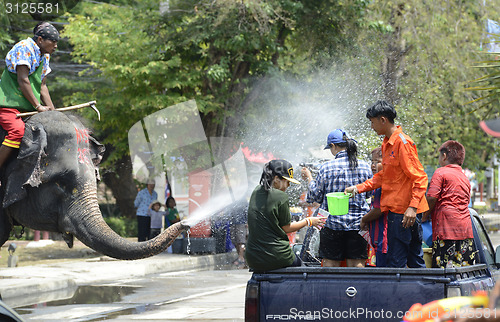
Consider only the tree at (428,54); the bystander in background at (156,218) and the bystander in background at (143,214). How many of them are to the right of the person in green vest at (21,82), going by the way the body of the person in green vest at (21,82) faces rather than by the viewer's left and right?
0

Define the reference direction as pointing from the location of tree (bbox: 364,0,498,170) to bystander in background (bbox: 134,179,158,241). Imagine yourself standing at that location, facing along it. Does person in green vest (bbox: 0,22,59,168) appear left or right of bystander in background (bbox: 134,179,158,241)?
left

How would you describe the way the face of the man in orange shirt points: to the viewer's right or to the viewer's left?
to the viewer's left

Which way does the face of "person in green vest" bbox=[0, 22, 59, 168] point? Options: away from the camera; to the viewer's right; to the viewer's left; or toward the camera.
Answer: to the viewer's right

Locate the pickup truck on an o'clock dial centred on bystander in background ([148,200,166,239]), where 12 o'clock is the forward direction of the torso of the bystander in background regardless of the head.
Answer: The pickup truck is roughly at 12 o'clock from the bystander in background.

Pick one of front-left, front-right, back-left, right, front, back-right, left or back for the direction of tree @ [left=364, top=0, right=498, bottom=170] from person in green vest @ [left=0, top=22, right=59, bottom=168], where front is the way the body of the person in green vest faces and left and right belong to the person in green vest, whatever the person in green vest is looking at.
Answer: front-left

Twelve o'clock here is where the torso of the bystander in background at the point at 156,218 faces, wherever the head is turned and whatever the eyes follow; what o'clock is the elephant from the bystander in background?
The elephant is roughly at 12 o'clock from the bystander in background.

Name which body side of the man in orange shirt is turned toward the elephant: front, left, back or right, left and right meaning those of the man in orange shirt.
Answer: front

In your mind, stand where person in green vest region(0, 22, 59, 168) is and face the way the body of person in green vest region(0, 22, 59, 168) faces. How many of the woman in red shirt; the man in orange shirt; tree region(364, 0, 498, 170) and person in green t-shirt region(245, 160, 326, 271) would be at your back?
0

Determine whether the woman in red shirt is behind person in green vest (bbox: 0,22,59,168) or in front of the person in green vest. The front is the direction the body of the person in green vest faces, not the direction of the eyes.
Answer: in front

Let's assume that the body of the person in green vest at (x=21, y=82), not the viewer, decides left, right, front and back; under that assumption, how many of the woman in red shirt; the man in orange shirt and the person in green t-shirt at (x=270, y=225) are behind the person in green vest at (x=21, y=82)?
0

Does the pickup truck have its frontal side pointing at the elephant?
no

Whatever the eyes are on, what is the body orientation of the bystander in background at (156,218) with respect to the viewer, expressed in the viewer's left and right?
facing the viewer

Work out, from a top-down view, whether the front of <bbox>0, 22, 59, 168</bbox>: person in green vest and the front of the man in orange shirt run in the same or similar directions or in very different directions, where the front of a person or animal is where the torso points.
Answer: very different directions

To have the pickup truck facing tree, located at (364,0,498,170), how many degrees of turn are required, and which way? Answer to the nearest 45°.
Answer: approximately 45° to its left

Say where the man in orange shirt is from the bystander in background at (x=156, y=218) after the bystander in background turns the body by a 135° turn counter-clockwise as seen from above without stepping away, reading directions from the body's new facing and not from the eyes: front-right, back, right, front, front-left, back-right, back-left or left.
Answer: back-right

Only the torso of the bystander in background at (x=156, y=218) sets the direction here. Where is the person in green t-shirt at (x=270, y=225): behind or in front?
in front
